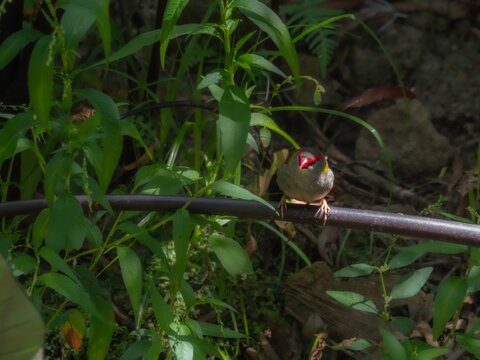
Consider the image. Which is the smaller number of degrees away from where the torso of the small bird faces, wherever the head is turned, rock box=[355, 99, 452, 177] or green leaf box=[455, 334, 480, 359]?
the green leaf

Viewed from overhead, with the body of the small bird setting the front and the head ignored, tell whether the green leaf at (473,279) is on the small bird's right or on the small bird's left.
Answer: on the small bird's left

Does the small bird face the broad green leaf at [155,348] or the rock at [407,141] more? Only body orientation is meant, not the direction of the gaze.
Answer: the broad green leaf

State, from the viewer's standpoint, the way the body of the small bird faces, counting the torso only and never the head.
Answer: toward the camera

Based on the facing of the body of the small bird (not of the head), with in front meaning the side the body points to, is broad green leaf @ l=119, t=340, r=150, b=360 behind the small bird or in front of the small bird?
in front

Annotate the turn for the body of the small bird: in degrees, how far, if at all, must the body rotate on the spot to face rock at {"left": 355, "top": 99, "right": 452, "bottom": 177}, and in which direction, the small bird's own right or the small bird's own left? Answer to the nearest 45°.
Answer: approximately 180°

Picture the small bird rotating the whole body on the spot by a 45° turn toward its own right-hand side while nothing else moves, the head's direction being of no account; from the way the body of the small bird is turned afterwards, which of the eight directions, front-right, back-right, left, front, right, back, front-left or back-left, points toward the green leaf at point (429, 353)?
left

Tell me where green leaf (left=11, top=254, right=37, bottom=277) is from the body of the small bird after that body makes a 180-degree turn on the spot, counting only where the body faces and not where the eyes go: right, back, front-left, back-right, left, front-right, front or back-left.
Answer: back-left

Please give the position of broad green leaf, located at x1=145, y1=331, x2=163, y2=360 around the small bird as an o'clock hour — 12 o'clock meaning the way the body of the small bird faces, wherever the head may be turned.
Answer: The broad green leaf is roughly at 1 o'clock from the small bird.

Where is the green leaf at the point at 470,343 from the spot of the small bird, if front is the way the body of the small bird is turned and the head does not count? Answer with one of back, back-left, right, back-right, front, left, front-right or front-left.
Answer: front-left
